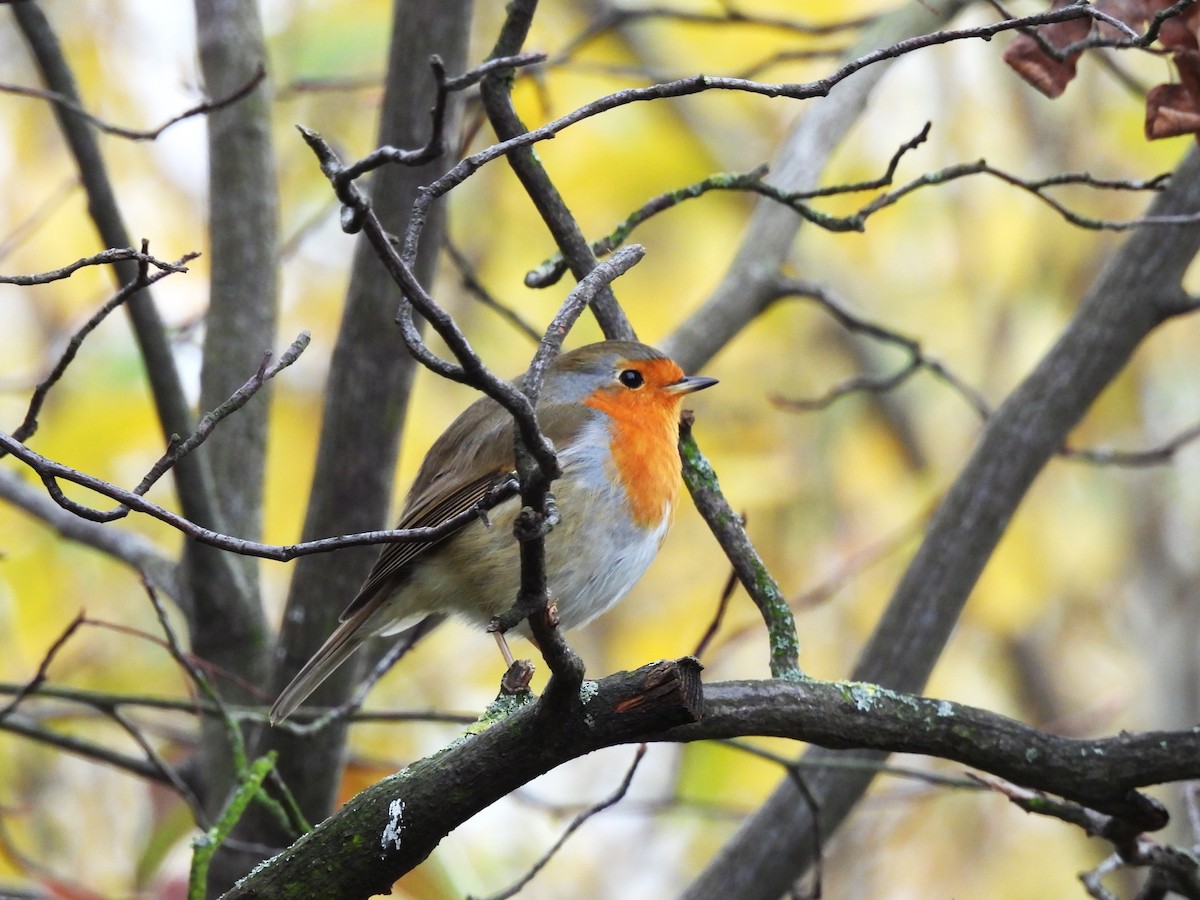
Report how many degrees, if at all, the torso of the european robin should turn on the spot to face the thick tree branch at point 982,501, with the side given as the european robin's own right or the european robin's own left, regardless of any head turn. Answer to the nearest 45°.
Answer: approximately 45° to the european robin's own left

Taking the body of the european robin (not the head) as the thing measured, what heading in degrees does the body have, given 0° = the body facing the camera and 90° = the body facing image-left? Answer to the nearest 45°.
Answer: approximately 270°
